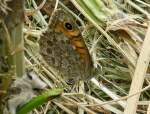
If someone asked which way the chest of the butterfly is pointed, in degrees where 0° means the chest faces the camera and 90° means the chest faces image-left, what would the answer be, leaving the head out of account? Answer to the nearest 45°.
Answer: approximately 270°
